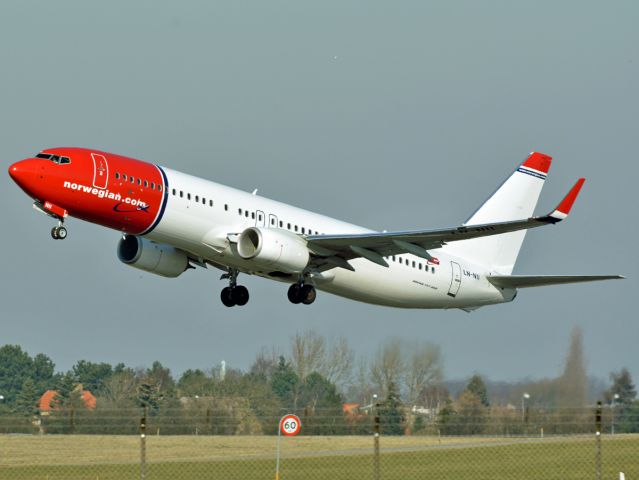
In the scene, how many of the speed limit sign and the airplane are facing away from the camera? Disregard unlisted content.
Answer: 0

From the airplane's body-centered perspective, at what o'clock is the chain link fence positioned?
The chain link fence is roughly at 10 o'clock from the airplane.

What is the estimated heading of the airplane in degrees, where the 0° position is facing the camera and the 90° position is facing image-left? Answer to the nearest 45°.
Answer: approximately 45°

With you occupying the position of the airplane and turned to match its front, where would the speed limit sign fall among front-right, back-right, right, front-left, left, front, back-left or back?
front-left

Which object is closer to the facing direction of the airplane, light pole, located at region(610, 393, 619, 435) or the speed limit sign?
the speed limit sign

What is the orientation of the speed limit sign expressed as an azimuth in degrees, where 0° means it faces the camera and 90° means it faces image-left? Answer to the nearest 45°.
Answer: approximately 0°

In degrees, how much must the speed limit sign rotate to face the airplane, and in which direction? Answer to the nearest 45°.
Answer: approximately 180°
